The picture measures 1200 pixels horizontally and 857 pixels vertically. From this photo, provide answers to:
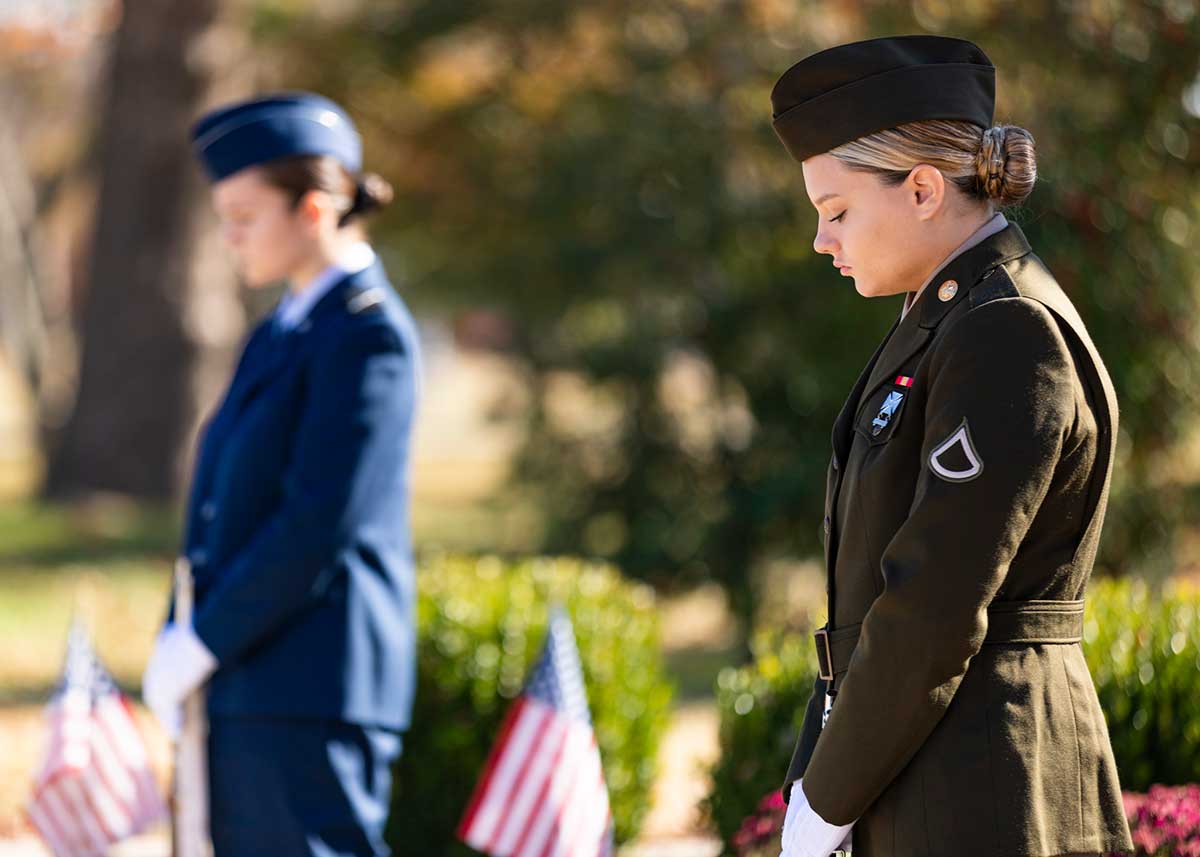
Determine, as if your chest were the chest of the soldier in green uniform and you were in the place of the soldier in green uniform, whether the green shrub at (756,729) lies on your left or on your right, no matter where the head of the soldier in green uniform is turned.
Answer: on your right

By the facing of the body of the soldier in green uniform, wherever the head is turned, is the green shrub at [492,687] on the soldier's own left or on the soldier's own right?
on the soldier's own right

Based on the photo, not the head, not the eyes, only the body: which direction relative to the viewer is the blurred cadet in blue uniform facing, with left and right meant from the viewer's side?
facing to the left of the viewer

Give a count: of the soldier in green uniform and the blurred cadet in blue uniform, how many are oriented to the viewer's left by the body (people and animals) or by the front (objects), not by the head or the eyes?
2

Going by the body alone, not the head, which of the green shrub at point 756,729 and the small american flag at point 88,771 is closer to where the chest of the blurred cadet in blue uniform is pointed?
the small american flag

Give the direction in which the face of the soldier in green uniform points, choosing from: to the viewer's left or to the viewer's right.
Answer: to the viewer's left

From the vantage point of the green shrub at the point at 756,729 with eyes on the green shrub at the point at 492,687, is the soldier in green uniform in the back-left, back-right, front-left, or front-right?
back-left

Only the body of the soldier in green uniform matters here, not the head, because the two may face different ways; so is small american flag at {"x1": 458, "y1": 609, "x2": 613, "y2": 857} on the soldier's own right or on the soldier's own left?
on the soldier's own right

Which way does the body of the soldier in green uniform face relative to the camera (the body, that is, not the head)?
to the viewer's left

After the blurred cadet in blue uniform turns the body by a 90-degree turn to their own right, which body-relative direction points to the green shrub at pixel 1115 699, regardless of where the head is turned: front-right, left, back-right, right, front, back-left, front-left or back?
right

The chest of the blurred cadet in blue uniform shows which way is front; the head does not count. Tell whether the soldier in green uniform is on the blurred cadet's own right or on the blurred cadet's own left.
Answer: on the blurred cadet's own left

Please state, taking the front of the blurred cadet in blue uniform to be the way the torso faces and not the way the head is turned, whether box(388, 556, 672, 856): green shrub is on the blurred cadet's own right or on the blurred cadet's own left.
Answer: on the blurred cadet's own right
